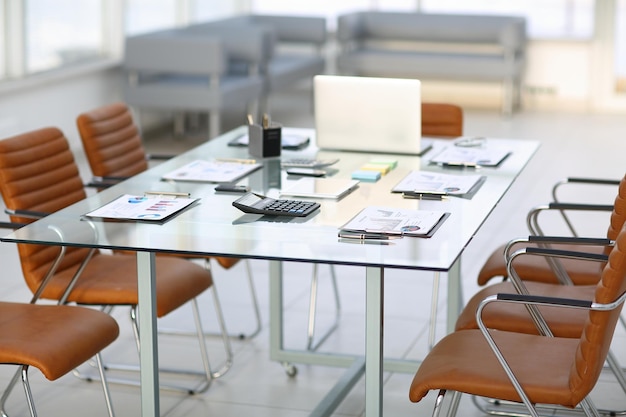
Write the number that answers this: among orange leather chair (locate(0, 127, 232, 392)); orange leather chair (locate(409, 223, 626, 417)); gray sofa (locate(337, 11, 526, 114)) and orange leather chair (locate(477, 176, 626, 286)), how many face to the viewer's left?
2

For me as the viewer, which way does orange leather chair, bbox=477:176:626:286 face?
facing to the left of the viewer

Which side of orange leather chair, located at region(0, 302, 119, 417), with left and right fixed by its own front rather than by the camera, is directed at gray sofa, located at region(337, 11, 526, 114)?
left

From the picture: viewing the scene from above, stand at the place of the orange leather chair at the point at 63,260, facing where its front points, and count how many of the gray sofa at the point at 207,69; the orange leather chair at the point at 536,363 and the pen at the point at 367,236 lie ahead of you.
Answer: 2

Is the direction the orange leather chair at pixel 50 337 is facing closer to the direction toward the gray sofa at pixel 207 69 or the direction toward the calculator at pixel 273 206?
the calculator

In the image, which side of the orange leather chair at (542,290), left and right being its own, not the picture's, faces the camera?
left

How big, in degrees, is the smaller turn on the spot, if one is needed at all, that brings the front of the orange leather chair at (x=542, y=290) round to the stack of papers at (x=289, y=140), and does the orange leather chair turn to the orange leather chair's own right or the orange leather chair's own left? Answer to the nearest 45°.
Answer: approximately 45° to the orange leather chair's own right

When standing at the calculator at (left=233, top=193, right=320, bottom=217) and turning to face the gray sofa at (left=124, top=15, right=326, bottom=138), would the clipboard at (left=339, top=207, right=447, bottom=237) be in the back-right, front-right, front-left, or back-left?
back-right

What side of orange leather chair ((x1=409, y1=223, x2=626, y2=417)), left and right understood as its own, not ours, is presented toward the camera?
left

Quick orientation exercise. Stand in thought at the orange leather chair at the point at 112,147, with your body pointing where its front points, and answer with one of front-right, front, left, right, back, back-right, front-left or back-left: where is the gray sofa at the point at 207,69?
back-left

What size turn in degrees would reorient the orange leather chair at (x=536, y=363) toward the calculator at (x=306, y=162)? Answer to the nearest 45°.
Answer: approximately 45° to its right

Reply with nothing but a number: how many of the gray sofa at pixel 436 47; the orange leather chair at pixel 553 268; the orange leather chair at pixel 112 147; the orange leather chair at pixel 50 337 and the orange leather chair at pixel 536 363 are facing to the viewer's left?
2
